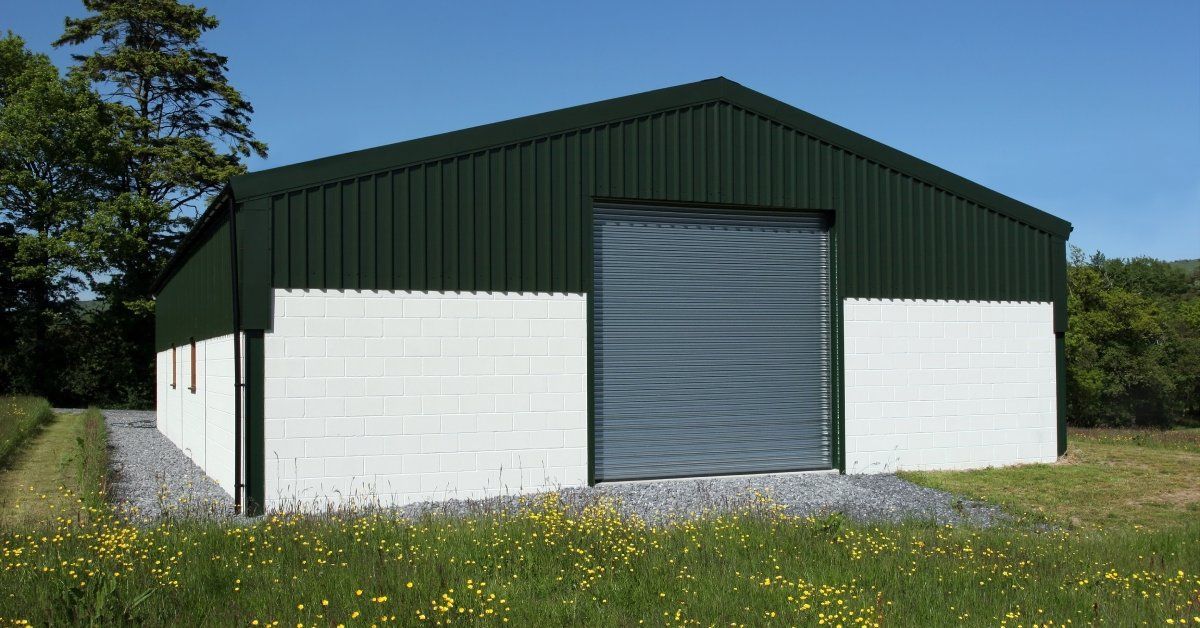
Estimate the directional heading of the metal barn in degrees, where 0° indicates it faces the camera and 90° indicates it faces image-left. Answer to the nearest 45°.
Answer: approximately 315°

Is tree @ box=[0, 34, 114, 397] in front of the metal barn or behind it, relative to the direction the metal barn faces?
behind
